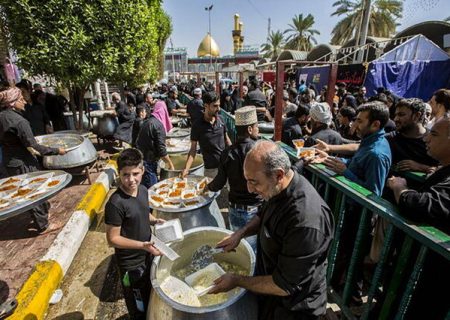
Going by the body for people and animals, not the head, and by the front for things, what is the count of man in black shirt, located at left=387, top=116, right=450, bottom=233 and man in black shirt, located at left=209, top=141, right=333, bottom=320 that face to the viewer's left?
2

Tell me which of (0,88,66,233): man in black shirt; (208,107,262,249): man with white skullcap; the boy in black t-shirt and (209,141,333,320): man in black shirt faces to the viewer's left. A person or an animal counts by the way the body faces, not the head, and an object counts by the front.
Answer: (209,141,333,320): man in black shirt

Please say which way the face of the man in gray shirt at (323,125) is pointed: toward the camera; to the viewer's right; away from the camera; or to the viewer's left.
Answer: to the viewer's left

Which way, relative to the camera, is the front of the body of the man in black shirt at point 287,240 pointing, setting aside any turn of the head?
to the viewer's left

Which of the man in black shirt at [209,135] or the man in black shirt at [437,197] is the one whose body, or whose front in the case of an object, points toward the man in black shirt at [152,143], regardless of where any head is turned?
the man in black shirt at [437,197]

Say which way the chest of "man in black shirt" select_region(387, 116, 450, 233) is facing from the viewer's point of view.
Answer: to the viewer's left

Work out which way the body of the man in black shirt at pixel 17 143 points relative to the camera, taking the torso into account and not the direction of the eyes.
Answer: to the viewer's right

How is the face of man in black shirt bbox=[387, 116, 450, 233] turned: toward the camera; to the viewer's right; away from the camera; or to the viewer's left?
to the viewer's left

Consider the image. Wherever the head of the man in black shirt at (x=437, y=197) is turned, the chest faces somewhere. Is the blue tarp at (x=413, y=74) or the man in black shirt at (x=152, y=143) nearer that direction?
the man in black shirt

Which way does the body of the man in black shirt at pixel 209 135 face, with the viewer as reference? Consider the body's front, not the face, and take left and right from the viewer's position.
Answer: facing the viewer and to the right of the viewer

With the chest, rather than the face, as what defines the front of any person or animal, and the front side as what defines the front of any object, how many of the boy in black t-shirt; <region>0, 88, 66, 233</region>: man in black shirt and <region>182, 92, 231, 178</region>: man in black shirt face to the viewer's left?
0

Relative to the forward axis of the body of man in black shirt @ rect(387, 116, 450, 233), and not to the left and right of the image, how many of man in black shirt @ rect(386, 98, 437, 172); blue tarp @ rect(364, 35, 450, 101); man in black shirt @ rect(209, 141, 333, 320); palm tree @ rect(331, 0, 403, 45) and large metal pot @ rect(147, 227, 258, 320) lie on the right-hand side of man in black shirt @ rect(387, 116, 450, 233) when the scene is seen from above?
3
